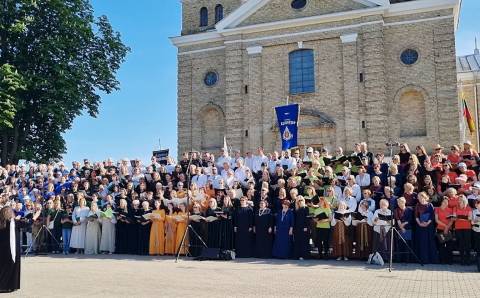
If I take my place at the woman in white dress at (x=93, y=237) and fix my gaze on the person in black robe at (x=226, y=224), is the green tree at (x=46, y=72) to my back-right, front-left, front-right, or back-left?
back-left

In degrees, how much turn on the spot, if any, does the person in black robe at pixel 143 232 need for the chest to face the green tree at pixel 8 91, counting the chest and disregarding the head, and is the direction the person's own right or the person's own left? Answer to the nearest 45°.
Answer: approximately 180°

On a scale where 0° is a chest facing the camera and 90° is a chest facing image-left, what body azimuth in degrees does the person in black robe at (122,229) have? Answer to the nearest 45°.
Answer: approximately 315°

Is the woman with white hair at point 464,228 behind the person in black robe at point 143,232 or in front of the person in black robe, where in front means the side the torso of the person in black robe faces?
in front

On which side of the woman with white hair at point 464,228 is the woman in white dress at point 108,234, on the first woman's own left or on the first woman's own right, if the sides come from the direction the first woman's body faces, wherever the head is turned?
on the first woman's own right

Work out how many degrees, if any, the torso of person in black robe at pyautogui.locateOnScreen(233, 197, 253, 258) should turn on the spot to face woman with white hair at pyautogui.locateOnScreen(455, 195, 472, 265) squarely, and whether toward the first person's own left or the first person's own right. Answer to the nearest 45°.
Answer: approximately 45° to the first person's own left

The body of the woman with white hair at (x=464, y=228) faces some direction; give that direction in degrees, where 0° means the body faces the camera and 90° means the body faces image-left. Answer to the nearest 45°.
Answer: approximately 45°

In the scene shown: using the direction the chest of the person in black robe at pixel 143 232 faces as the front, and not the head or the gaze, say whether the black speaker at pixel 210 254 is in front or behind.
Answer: in front

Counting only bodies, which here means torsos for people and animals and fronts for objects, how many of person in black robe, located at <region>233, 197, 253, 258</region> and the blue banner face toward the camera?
2
